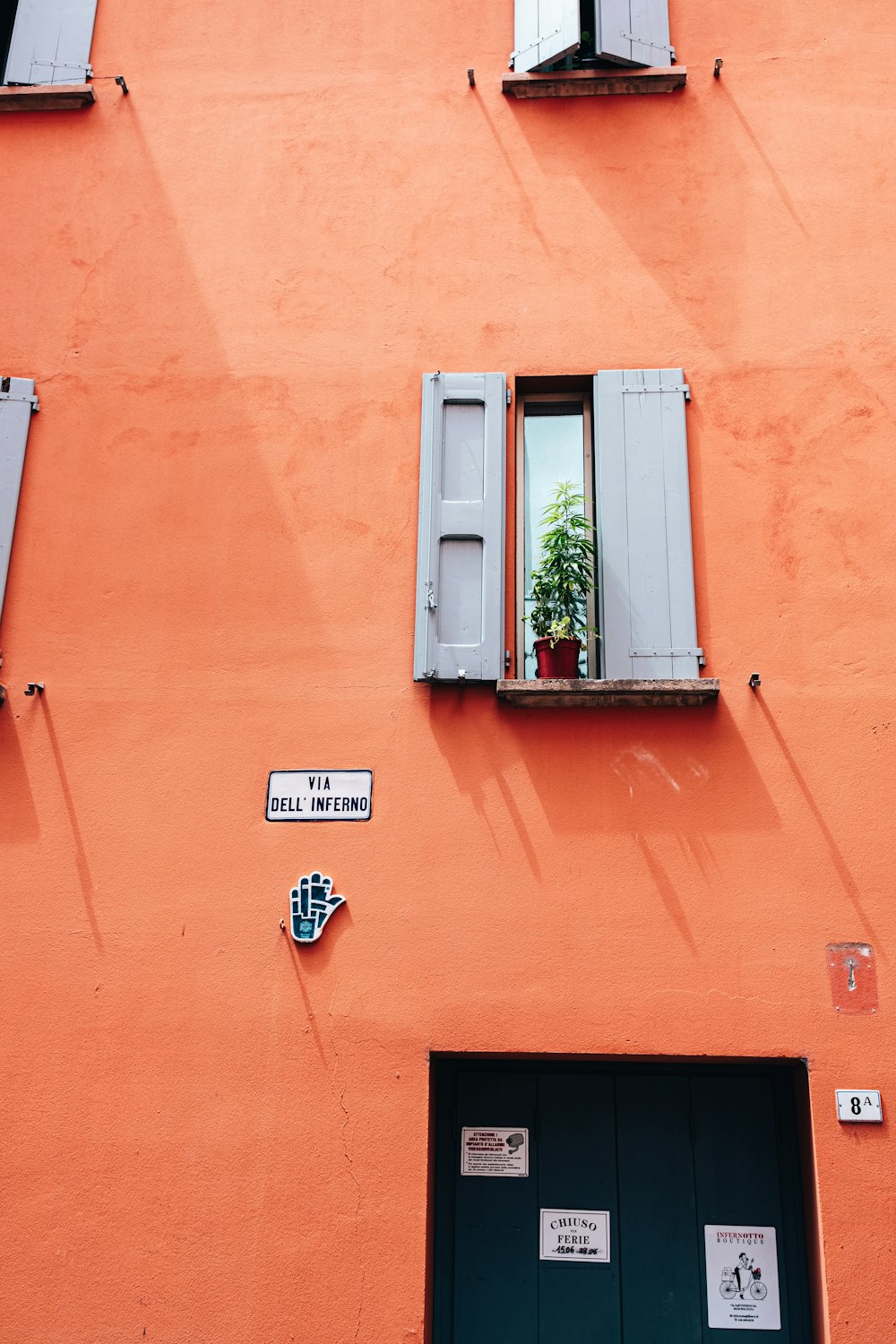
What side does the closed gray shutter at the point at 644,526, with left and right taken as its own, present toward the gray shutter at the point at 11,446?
right

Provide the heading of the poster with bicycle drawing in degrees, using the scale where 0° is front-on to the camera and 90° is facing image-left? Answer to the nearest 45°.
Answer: approximately 0°
